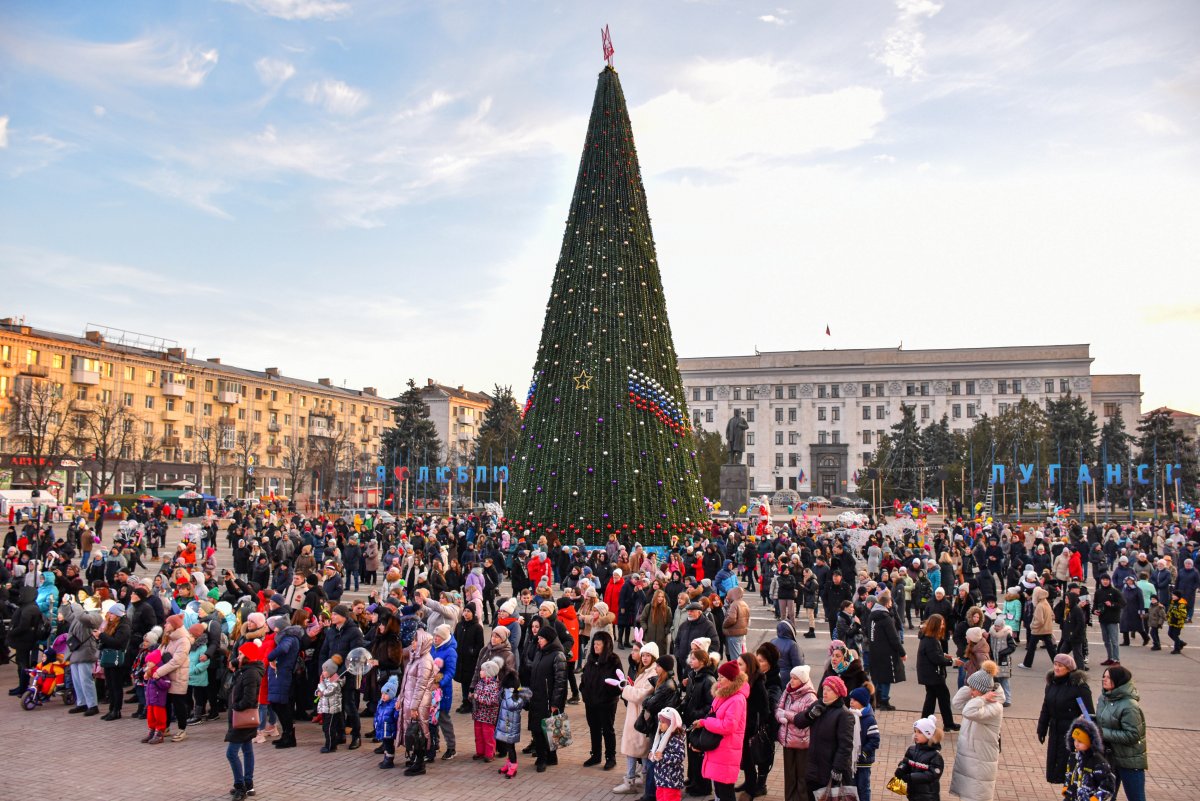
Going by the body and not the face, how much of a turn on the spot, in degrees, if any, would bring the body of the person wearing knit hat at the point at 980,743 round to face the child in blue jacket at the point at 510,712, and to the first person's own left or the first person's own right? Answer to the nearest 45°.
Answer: approximately 45° to the first person's own right

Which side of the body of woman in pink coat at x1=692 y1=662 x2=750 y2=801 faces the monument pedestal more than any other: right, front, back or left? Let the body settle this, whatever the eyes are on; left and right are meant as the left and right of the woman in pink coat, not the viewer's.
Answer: right

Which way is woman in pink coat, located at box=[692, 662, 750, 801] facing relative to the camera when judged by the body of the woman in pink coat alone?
to the viewer's left

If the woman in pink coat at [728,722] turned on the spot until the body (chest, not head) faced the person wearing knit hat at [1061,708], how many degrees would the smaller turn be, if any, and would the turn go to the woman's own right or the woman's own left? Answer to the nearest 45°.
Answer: approximately 180°

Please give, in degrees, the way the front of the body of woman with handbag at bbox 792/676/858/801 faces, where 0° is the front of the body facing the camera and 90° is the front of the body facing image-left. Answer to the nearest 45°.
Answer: approximately 45°
